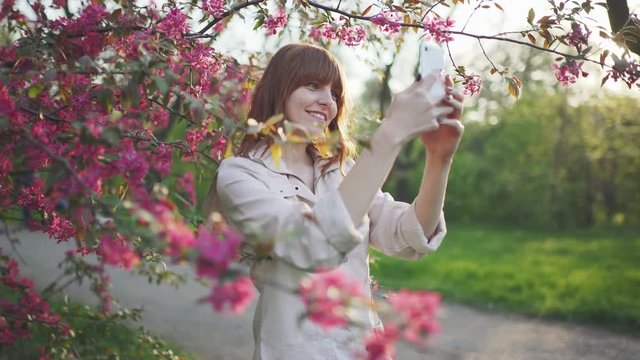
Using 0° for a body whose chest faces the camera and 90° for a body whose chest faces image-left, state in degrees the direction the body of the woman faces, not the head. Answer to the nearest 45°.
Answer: approximately 315°

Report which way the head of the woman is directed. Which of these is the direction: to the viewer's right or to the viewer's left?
to the viewer's right
